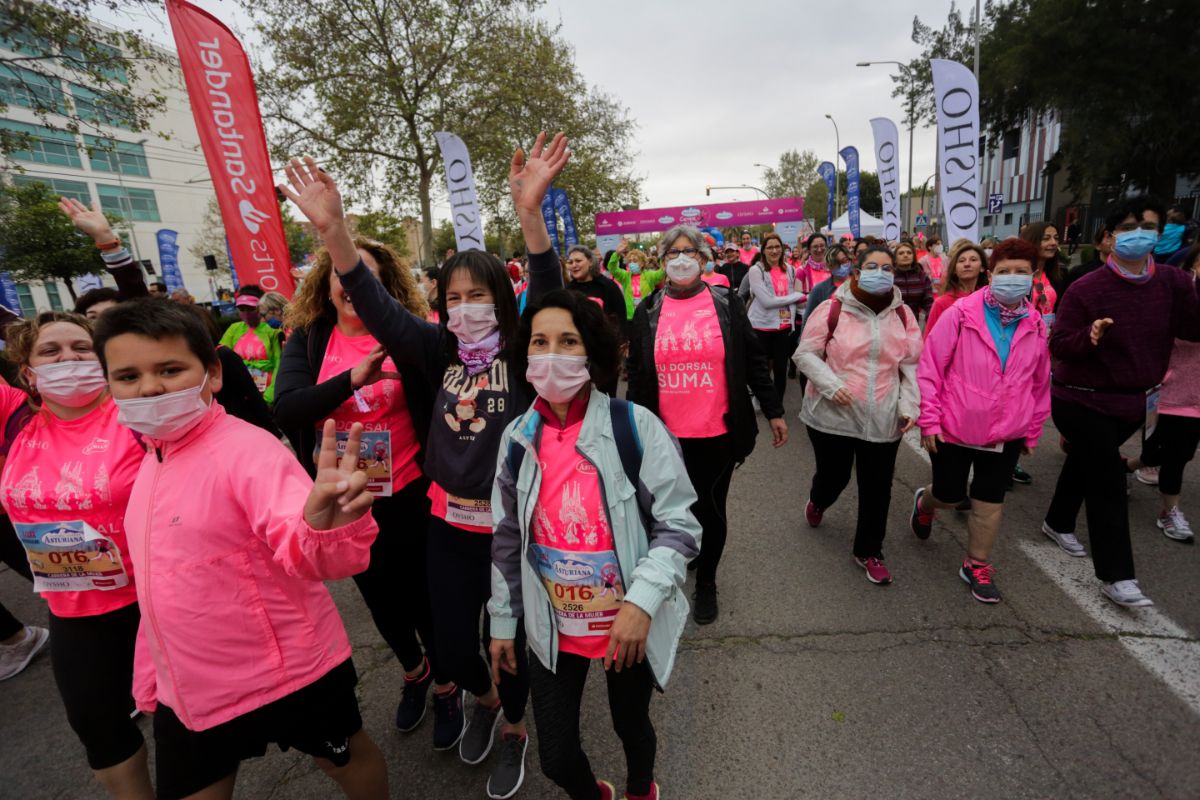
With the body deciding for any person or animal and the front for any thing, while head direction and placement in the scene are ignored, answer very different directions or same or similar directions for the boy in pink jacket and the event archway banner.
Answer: same or similar directions

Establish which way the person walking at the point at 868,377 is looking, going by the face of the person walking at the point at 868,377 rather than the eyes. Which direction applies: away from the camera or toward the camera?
toward the camera

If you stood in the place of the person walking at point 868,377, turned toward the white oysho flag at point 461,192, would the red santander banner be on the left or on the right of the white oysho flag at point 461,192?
left

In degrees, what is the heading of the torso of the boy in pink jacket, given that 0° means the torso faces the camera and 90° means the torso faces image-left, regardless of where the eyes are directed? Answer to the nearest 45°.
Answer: approximately 45°

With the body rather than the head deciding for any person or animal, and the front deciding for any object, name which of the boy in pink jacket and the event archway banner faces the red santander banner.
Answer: the event archway banner

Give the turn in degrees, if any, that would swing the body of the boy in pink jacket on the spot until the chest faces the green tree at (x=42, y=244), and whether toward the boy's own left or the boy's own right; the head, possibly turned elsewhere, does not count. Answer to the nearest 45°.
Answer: approximately 135° to the boy's own right

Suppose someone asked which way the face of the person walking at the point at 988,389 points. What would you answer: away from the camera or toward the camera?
toward the camera

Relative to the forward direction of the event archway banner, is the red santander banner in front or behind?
in front

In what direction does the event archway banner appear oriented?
toward the camera

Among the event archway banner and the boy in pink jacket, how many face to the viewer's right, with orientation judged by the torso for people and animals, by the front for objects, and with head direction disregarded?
0

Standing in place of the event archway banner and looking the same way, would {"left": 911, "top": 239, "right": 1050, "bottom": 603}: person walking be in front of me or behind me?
in front

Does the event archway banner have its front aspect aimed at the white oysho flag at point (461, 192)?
yes

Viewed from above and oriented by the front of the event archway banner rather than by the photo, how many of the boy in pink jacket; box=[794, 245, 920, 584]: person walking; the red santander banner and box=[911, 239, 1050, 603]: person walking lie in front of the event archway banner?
4

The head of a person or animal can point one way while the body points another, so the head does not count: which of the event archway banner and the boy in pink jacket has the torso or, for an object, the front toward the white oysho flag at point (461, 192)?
the event archway banner

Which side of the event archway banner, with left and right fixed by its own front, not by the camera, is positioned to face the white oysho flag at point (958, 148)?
front

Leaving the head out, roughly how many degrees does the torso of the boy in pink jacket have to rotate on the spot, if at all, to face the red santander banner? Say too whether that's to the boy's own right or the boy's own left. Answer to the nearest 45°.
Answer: approximately 135° to the boy's own right
